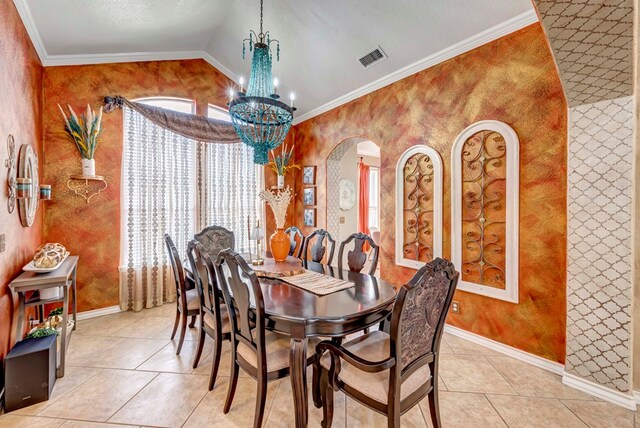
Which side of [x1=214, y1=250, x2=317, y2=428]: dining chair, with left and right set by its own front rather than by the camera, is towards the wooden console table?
left

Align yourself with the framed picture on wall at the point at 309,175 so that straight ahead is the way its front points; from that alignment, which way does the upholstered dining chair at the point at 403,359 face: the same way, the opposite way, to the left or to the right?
to the right

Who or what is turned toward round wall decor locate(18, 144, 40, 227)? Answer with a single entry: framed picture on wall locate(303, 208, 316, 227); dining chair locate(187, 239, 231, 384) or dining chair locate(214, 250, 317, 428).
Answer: the framed picture on wall

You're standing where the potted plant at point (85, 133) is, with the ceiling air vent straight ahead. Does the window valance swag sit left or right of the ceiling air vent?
left

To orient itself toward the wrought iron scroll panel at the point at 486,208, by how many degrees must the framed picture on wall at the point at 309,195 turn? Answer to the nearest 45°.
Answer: approximately 90° to its left

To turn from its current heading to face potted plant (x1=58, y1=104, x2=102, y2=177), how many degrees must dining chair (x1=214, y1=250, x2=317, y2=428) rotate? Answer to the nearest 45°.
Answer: approximately 90° to its left

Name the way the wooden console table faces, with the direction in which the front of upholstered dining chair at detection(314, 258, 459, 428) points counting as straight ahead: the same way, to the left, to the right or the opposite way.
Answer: to the right

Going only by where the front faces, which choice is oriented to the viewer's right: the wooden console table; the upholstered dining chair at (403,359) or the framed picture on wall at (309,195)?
the wooden console table

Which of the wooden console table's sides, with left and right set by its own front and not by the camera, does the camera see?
right

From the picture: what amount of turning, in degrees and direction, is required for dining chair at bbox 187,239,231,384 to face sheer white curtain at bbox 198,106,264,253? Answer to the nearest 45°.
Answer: approximately 45° to its left

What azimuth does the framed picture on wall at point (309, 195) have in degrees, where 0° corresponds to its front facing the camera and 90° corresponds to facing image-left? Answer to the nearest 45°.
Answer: approximately 45°

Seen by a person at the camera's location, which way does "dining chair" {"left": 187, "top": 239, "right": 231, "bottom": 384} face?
facing away from the viewer and to the right of the viewer

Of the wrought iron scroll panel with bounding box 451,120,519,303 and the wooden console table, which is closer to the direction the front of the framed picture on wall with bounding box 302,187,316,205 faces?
the wooden console table

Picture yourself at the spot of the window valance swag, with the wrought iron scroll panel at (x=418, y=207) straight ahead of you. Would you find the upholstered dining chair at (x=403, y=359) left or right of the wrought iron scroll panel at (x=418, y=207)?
right

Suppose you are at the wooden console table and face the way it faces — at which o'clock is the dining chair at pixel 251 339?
The dining chair is roughly at 2 o'clock from the wooden console table.
